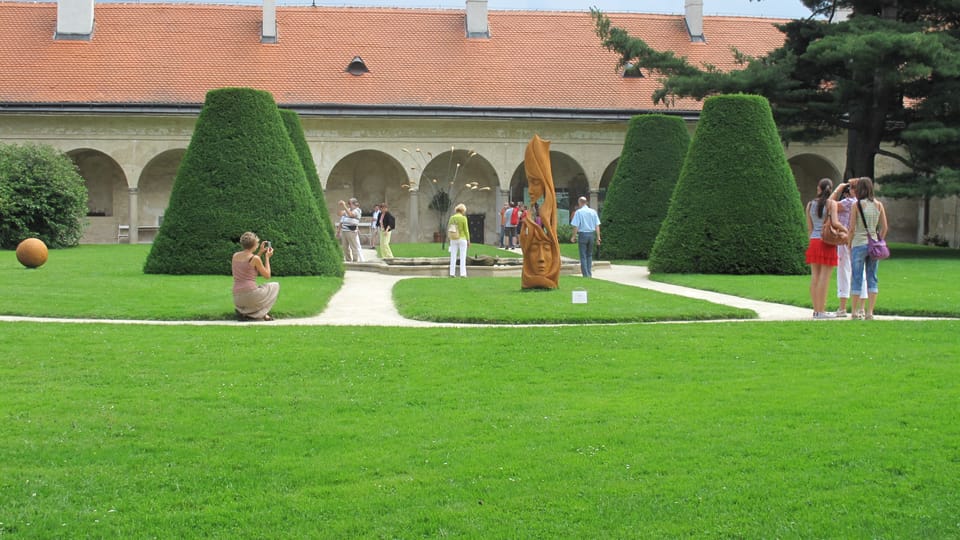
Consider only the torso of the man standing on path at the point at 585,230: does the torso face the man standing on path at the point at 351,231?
no

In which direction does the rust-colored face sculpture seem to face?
toward the camera

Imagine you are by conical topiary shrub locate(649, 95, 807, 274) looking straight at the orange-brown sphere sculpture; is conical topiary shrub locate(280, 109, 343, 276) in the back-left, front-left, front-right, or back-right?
front-right

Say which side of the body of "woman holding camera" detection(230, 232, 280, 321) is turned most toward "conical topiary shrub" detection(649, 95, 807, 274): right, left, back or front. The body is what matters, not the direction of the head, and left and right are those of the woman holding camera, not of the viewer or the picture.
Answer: front

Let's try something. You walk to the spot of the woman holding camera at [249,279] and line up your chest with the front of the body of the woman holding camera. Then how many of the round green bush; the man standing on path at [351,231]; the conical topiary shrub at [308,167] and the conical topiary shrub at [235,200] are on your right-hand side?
0

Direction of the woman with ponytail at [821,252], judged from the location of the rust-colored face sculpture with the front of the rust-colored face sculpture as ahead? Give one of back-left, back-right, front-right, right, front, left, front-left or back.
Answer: front-left

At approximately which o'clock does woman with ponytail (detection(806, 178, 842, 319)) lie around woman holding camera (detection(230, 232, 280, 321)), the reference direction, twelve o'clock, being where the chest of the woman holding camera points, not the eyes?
The woman with ponytail is roughly at 2 o'clock from the woman holding camera.

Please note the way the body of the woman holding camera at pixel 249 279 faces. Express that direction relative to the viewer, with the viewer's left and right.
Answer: facing away from the viewer and to the right of the viewer

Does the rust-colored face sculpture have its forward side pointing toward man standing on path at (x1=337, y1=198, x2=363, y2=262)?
no

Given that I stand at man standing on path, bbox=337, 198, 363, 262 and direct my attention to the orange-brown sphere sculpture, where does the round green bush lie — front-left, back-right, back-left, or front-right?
front-right

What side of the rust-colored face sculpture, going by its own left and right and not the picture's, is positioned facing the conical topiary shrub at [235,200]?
right
